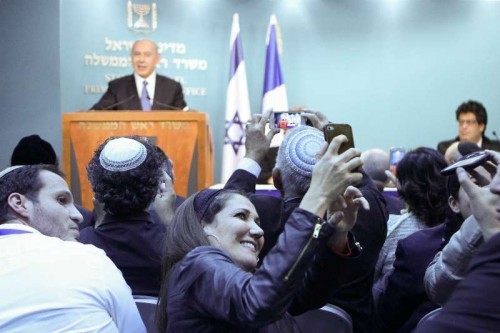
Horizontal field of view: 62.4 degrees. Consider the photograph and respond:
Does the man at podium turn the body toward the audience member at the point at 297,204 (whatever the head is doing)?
yes

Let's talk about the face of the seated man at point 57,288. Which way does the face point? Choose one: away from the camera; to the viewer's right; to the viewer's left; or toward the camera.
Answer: to the viewer's right

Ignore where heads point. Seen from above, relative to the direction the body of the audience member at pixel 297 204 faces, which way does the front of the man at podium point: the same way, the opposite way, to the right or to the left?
the opposite way

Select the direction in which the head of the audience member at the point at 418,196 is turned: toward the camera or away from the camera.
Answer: away from the camera

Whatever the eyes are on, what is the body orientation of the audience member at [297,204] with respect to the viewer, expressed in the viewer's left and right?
facing away from the viewer

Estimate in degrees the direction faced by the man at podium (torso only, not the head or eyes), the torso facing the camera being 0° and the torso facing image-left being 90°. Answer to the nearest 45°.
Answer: approximately 0°

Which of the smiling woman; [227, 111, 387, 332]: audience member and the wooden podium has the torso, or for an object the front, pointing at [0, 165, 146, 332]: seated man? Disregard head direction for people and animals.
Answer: the wooden podium

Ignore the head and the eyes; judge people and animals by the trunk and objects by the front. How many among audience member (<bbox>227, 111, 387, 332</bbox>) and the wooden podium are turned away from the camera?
1
